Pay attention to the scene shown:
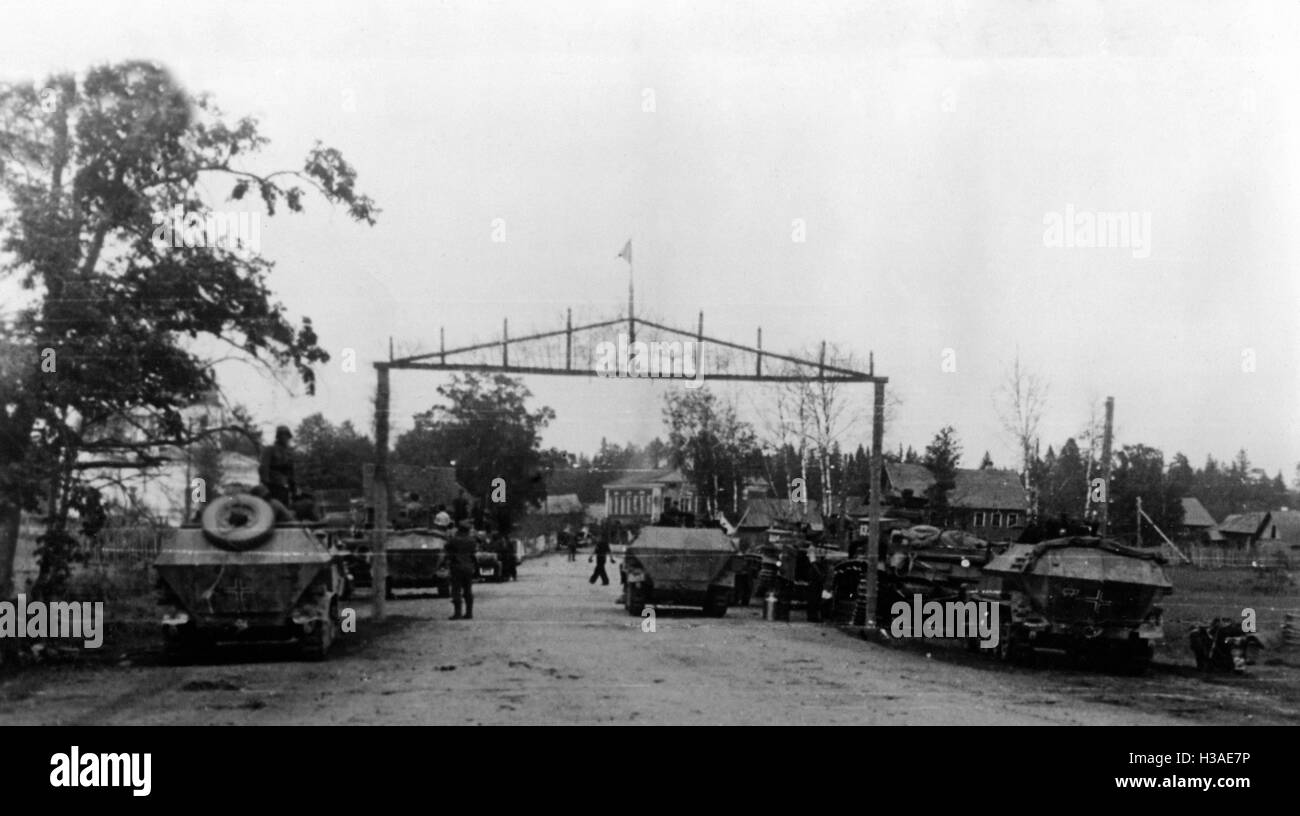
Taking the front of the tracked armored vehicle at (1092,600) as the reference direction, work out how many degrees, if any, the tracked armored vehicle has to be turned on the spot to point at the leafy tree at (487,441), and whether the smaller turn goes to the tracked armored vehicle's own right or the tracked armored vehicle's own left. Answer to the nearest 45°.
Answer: approximately 45° to the tracked armored vehicle's own left

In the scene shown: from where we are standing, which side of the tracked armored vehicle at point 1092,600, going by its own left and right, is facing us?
back

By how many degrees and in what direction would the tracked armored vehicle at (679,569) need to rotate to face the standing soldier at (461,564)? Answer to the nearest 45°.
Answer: approximately 135° to its left

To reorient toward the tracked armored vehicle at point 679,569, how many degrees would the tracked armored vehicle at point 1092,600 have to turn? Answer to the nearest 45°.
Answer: approximately 45° to its left

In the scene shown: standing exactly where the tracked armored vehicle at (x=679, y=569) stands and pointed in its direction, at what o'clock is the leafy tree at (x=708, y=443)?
The leafy tree is roughly at 12 o'clock from the tracked armored vehicle.

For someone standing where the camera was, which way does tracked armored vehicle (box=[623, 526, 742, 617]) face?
facing away from the viewer

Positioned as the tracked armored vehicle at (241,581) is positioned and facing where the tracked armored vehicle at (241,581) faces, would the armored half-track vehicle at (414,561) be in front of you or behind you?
in front

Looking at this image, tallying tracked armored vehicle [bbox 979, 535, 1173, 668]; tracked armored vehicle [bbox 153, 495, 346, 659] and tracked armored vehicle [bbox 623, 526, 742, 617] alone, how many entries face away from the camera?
3

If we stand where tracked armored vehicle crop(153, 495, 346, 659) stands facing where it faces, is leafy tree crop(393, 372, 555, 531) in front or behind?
in front

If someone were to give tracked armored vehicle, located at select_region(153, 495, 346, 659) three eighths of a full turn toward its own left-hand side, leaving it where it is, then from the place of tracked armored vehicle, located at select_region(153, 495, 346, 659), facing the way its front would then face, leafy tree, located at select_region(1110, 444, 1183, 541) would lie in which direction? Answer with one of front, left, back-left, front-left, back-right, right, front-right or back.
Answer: back

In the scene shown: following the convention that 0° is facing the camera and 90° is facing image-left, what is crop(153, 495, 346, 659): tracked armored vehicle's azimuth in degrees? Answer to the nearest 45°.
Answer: approximately 180°

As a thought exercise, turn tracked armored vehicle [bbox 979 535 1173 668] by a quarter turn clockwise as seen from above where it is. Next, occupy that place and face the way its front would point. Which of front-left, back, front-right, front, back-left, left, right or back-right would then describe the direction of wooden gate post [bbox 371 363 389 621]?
back

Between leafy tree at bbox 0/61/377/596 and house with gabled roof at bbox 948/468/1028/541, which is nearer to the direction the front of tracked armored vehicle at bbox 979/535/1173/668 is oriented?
the house with gabled roof
